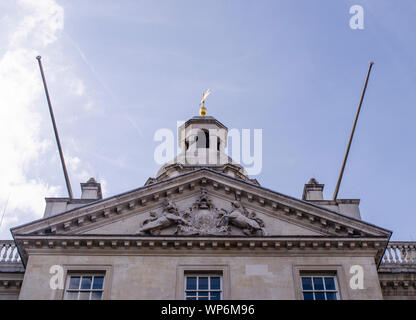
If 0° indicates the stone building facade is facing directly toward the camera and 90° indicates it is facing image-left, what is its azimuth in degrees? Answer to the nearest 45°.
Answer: approximately 0°
